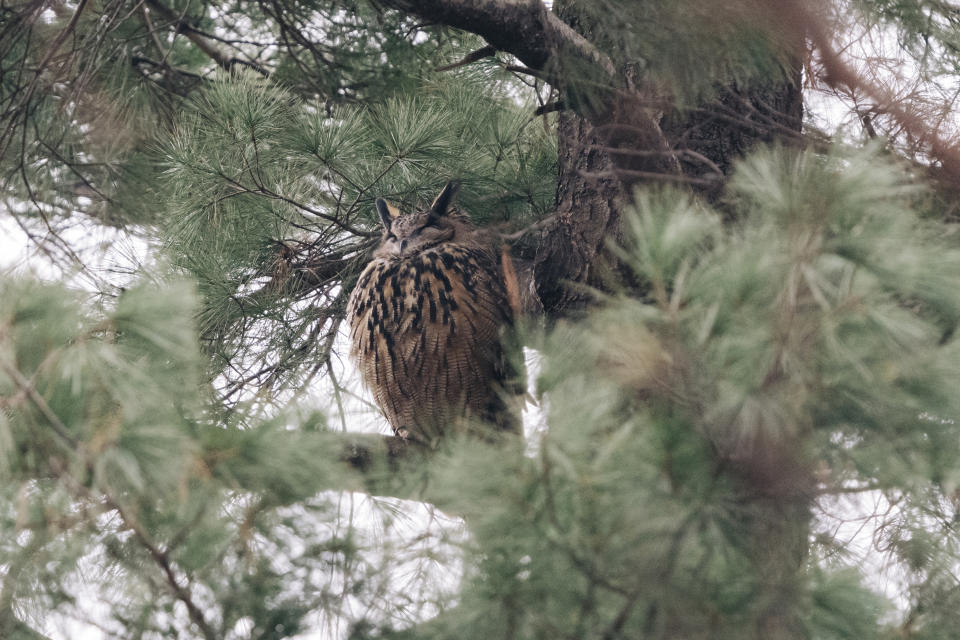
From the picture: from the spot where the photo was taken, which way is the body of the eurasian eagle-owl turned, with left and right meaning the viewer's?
facing the viewer and to the left of the viewer
